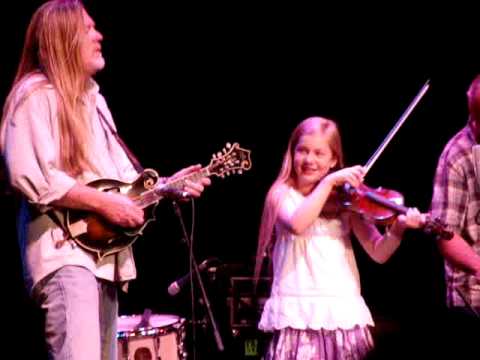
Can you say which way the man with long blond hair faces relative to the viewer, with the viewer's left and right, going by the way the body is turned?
facing to the right of the viewer

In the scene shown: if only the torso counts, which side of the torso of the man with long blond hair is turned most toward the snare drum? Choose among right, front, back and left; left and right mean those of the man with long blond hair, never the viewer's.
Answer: left

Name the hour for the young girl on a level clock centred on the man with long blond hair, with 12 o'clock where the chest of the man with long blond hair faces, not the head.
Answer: The young girl is roughly at 11 o'clock from the man with long blond hair.

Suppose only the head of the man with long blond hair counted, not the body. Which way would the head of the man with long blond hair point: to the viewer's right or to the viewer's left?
to the viewer's right
